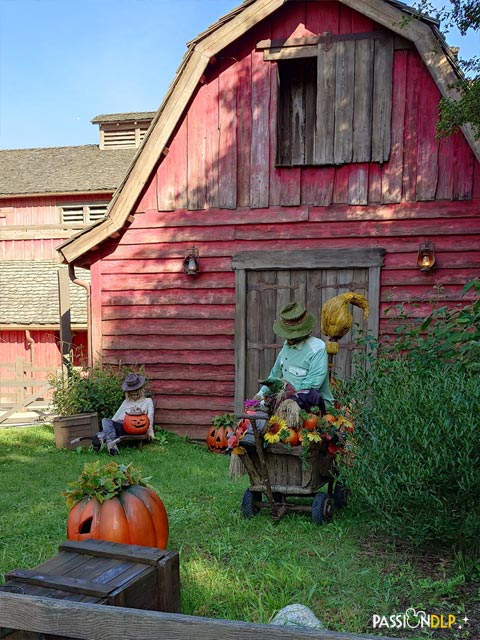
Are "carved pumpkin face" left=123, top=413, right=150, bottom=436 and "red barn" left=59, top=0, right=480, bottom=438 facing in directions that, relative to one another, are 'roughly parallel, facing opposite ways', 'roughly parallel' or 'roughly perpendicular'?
roughly parallel

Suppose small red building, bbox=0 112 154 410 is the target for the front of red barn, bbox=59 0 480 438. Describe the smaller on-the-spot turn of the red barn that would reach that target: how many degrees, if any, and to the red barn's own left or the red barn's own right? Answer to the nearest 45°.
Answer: approximately 135° to the red barn's own right

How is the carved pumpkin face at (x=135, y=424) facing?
toward the camera

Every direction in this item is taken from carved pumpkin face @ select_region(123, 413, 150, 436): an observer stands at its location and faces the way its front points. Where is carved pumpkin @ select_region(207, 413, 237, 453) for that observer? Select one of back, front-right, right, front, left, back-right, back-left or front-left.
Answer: left

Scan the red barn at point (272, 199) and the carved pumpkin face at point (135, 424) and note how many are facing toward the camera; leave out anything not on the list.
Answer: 2

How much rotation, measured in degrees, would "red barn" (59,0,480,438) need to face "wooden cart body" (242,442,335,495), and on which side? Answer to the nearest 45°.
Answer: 0° — it already faces it

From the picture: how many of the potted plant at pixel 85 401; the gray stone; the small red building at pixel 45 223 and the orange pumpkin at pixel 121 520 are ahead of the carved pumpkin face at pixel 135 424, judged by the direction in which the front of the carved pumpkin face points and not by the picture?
2

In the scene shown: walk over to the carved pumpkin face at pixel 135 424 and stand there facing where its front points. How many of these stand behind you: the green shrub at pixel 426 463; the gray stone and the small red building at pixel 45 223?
1

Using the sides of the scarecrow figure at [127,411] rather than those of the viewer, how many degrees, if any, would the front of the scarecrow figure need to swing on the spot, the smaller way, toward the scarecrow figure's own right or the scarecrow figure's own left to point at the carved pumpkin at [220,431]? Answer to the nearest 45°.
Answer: approximately 135° to the scarecrow figure's own left

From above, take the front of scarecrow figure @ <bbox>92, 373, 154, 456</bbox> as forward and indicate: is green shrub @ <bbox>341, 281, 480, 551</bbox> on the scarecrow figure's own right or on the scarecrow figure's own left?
on the scarecrow figure's own left

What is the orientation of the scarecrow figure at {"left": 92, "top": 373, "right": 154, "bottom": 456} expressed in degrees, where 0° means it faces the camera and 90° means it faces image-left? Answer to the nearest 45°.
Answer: approximately 45°

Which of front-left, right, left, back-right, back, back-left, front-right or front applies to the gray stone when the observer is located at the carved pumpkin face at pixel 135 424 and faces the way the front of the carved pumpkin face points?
front

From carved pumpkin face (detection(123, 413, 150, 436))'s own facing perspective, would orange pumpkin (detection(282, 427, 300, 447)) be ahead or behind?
ahead

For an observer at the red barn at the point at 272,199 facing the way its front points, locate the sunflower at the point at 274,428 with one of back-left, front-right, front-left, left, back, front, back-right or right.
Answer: front

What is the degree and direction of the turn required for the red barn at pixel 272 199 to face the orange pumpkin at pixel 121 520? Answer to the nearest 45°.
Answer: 0° — it already faces it

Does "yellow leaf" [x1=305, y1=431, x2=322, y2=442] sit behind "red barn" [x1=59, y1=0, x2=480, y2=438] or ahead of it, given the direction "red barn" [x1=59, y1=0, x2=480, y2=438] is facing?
ahead
